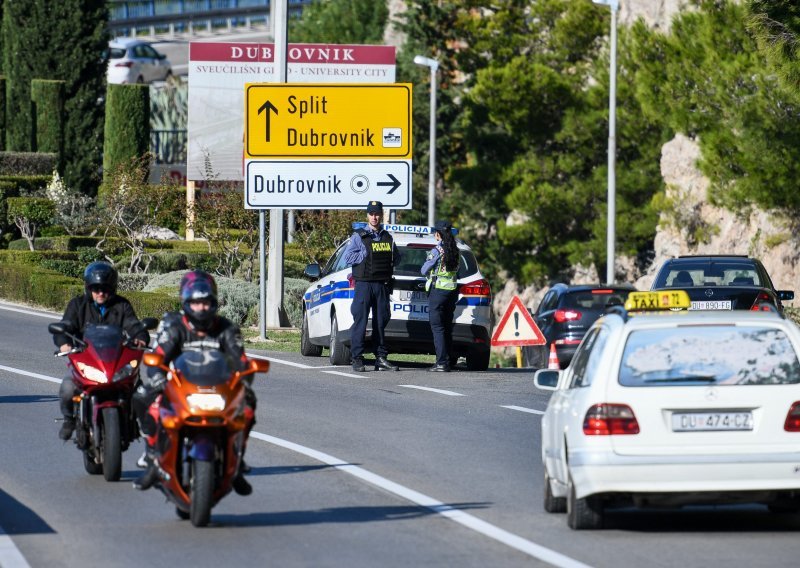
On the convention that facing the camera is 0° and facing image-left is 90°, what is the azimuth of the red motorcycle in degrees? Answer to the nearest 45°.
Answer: approximately 0°

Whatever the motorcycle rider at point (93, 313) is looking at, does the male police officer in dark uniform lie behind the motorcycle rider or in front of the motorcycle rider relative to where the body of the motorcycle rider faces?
behind

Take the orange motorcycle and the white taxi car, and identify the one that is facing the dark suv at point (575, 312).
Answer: the white taxi car

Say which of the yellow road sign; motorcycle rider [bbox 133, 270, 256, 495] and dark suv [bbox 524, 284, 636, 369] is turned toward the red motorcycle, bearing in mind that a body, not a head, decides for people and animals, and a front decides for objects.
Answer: the yellow road sign

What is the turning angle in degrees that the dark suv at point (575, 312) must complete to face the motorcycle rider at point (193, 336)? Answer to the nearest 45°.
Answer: approximately 180°

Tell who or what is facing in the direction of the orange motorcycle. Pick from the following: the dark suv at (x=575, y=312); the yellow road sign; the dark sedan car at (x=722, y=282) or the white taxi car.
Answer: the yellow road sign

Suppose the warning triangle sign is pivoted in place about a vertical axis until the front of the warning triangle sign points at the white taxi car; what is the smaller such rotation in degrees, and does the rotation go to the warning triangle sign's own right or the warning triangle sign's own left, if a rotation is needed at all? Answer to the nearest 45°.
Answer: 0° — it already faces it

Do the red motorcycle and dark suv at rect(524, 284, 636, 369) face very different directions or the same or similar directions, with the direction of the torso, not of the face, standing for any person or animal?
very different directions

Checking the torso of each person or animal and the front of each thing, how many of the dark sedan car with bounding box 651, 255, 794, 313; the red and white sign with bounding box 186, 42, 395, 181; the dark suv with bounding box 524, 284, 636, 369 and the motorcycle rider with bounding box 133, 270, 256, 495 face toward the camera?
2

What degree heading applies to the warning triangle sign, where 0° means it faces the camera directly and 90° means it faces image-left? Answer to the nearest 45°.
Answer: approximately 0°

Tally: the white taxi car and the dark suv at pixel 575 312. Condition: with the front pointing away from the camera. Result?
2

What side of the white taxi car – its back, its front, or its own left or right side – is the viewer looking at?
back
